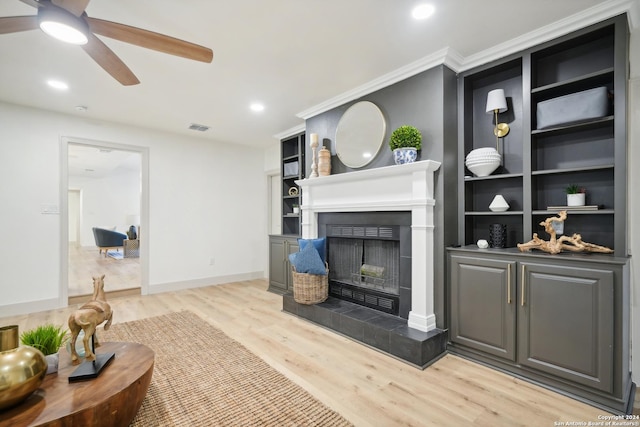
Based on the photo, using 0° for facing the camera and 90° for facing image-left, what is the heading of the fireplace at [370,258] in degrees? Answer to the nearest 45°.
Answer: approximately 45°

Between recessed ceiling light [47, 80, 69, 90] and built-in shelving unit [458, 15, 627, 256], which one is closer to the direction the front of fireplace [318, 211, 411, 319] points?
the recessed ceiling light

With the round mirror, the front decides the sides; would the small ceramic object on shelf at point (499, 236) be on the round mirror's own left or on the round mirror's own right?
on the round mirror's own left

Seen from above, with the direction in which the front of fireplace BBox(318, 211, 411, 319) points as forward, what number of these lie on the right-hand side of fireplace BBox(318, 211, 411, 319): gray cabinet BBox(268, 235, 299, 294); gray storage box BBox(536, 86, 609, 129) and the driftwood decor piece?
1

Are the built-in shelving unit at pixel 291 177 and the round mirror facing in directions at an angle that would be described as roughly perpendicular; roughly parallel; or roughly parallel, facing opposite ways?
roughly parallel

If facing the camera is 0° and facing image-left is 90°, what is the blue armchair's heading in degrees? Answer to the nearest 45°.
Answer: approximately 225°

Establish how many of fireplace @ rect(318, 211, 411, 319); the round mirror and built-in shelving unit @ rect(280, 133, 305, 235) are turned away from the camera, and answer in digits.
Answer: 0

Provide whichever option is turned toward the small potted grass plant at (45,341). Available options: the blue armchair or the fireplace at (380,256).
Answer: the fireplace

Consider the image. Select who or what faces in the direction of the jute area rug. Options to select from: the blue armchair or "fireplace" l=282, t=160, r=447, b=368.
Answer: the fireplace

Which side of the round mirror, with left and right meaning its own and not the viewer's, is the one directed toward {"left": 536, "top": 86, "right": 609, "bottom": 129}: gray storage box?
left

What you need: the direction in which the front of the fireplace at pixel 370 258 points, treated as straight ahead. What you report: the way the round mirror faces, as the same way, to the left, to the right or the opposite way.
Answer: the same way

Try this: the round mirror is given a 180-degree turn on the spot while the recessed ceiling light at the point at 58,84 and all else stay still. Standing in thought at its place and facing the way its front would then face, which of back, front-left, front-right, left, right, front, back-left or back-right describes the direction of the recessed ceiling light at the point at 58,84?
back-left
